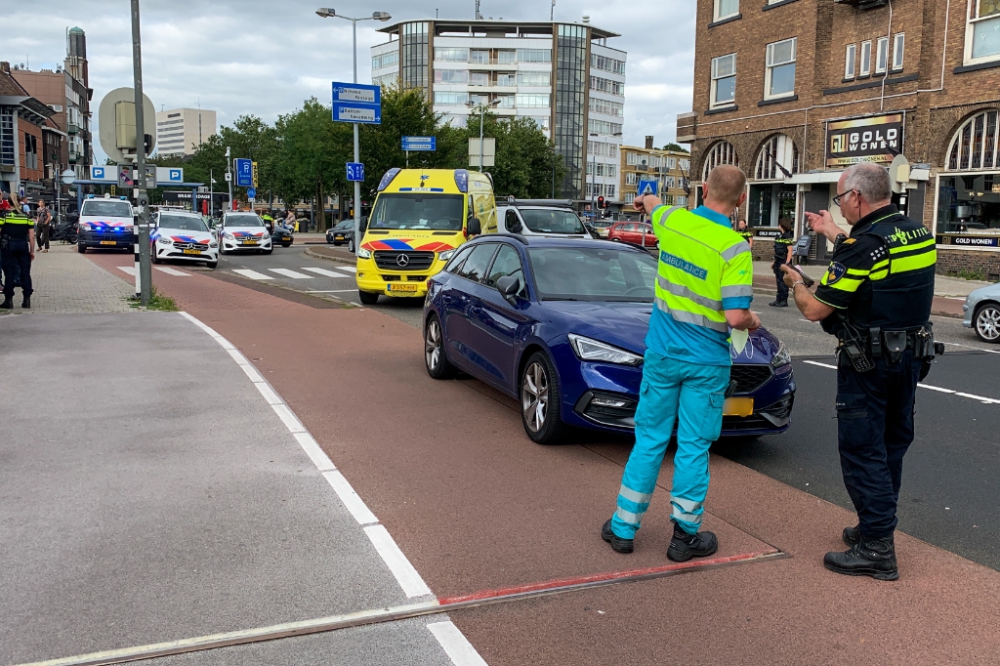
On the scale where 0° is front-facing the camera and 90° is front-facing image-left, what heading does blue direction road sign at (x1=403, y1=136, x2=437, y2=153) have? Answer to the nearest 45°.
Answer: approximately 0°

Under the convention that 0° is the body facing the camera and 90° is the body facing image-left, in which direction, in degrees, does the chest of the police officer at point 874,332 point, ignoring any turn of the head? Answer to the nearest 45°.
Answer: approximately 135°

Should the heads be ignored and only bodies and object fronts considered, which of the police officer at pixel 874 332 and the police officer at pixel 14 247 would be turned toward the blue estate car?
the police officer at pixel 874 332

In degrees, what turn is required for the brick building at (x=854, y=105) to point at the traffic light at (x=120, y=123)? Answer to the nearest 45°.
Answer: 0° — it already faces it

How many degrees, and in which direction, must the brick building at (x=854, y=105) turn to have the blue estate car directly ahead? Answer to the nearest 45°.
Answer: approximately 45° to its left

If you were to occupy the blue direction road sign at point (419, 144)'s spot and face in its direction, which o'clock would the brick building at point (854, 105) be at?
The brick building is roughly at 10 o'clock from the blue direction road sign.
